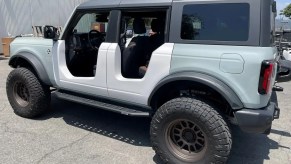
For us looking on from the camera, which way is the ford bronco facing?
facing away from the viewer and to the left of the viewer

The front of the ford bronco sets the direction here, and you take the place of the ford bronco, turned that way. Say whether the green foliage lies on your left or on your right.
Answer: on your right
